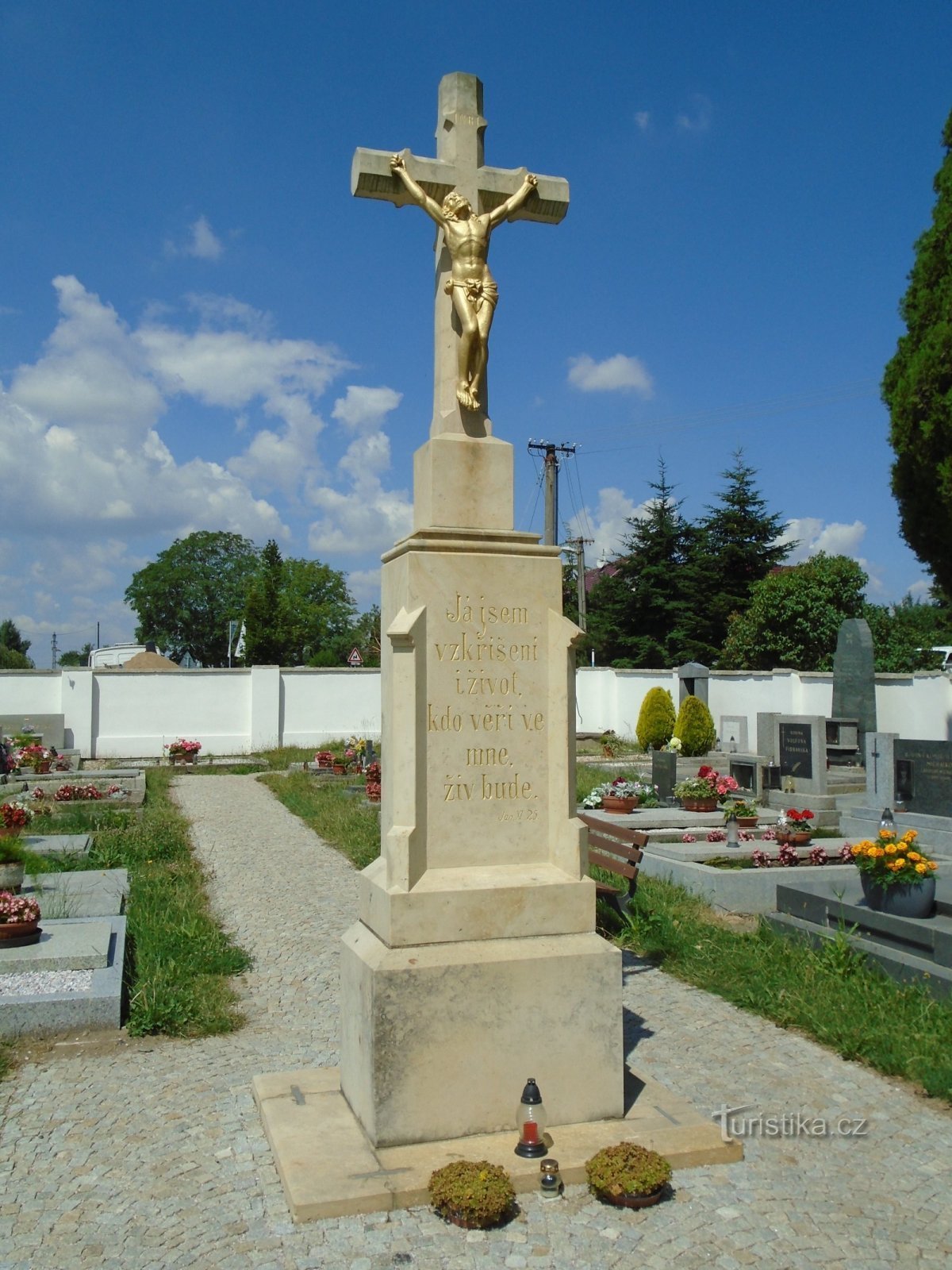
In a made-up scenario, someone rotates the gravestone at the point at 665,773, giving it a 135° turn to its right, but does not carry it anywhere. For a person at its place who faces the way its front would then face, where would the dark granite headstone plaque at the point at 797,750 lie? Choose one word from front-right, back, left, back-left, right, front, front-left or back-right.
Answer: right

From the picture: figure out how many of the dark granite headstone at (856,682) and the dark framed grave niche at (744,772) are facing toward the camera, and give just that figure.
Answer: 2

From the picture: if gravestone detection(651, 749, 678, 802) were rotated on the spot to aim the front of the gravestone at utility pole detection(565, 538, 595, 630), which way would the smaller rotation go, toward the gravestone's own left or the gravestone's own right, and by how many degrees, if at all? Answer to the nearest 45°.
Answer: approximately 135° to the gravestone's own right

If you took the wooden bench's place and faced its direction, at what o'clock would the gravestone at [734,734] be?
The gravestone is roughly at 5 o'clock from the wooden bench.

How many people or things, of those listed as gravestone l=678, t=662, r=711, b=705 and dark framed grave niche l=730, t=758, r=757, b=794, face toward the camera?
2

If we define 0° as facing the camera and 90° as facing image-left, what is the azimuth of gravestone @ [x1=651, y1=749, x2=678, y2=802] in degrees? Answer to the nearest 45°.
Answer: approximately 45°

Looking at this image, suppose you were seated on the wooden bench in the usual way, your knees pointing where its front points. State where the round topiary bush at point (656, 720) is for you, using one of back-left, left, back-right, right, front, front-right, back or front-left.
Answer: back-right

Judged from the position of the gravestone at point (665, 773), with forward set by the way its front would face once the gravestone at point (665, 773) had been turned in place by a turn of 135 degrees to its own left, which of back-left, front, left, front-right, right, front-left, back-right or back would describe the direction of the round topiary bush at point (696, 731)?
left

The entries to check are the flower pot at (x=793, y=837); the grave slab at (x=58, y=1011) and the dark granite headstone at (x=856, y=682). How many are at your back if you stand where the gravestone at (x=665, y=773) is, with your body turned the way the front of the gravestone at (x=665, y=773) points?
1

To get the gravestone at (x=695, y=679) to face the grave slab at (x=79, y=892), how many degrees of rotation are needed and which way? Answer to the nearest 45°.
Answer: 0° — it already faces it

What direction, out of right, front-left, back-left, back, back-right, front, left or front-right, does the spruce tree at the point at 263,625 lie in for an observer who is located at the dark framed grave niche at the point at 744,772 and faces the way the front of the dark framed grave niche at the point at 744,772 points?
back-right

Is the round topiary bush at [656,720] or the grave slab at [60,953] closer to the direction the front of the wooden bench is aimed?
the grave slab

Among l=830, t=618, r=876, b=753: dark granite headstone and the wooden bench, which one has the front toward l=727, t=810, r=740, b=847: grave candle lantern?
the dark granite headstone

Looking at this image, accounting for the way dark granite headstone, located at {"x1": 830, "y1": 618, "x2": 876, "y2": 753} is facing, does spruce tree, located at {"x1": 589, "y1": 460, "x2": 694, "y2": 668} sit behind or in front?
behind

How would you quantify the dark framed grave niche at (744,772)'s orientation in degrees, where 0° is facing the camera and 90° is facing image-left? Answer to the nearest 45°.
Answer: approximately 0°
